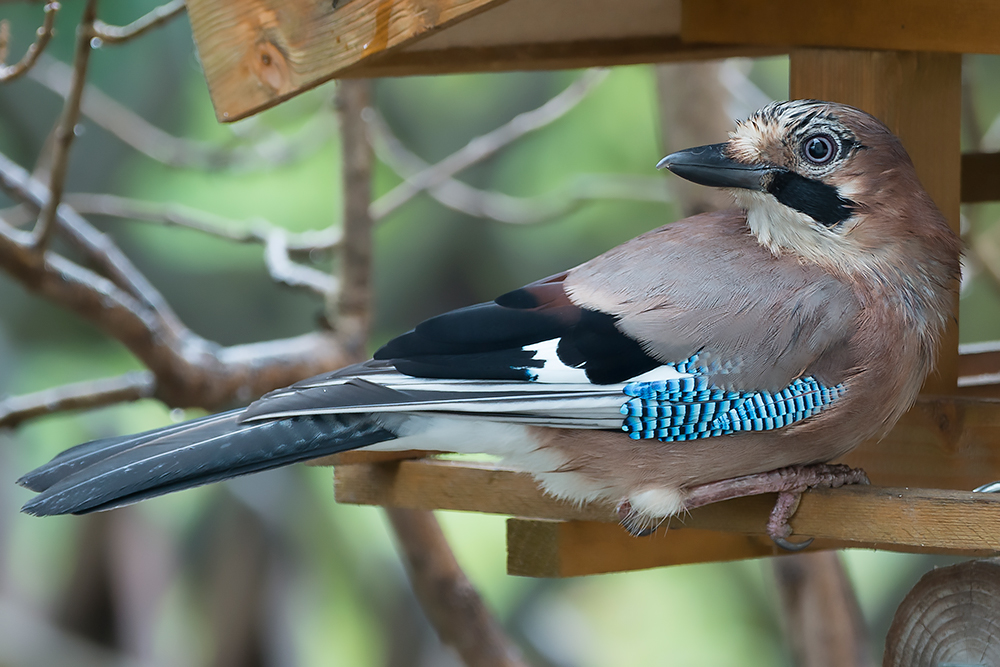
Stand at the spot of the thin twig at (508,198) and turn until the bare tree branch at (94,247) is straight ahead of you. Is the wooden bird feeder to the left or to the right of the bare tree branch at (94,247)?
left

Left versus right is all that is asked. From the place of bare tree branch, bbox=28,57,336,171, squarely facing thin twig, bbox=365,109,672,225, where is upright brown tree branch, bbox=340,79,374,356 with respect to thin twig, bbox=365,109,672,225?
right

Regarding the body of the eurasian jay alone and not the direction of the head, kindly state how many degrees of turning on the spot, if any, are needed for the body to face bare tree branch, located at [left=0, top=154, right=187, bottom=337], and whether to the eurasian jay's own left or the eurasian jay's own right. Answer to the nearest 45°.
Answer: approximately 135° to the eurasian jay's own left

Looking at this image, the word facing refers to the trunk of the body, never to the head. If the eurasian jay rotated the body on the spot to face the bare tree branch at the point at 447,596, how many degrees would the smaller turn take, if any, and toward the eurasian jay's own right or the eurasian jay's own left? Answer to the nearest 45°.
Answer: approximately 90° to the eurasian jay's own left

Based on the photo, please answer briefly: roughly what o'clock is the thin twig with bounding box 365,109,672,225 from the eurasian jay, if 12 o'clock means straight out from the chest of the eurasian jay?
The thin twig is roughly at 9 o'clock from the eurasian jay.

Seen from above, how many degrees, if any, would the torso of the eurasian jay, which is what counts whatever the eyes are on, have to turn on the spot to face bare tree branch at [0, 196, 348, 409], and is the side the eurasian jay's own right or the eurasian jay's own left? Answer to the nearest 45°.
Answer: approximately 135° to the eurasian jay's own left

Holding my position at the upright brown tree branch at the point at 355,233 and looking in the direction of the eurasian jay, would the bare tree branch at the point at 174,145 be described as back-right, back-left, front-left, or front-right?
back-right

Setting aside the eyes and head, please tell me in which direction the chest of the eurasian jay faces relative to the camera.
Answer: to the viewer's right
